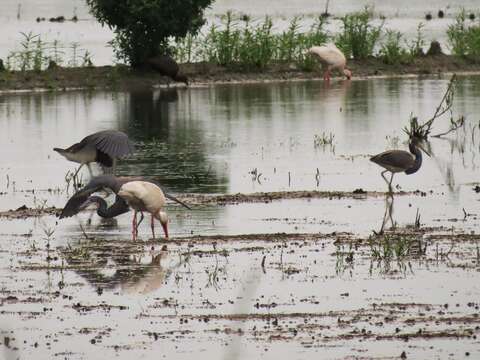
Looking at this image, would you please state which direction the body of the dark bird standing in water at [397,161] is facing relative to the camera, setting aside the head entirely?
to the viewer's right

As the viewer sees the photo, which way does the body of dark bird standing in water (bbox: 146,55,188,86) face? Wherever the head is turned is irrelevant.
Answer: to the viewer's right

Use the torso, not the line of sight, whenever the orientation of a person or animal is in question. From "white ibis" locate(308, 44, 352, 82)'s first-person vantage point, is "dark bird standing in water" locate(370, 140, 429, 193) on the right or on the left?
on its right

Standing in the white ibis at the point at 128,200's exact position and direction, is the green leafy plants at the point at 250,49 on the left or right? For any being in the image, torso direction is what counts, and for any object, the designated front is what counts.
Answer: on its left

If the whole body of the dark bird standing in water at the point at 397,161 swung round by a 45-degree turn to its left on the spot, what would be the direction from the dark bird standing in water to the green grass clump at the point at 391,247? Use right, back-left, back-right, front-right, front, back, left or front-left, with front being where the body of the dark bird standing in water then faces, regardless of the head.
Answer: back-right

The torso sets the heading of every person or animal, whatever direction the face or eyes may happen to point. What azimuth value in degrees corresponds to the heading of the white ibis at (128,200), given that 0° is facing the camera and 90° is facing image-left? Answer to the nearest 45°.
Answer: approximately 270°

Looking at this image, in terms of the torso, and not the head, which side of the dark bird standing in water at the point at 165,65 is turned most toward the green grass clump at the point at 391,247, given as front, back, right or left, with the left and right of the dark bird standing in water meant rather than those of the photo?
right

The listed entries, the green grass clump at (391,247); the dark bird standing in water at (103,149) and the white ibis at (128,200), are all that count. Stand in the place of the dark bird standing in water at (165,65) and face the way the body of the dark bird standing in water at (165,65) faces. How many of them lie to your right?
3

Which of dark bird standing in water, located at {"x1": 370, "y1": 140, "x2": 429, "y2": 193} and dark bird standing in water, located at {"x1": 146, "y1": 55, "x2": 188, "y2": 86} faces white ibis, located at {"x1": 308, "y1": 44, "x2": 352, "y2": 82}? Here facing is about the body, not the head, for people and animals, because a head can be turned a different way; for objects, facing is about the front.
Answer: dark bird standing in water, located at {"x1": 146, "y1": 55, "x2": 188, "y2": 86}

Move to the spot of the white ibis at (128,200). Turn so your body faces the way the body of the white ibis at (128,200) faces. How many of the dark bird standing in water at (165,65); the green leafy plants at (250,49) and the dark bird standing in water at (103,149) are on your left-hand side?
3

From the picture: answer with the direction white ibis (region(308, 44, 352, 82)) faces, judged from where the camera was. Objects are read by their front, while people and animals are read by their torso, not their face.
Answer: facing to the right of the viewer
